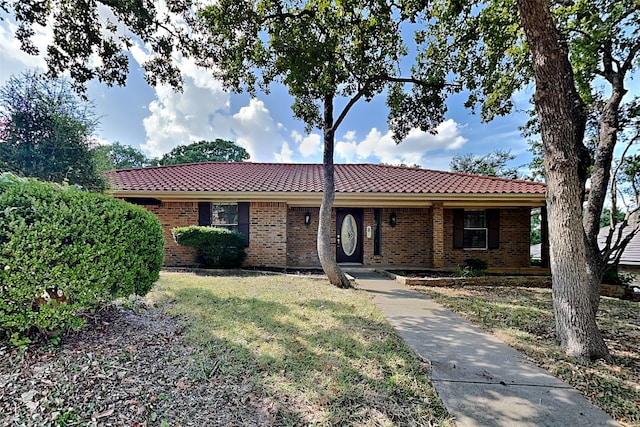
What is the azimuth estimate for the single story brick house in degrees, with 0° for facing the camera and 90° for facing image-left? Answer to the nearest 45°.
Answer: approximately 0°

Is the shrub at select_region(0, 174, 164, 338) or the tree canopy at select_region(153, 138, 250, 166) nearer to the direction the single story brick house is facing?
the shrub

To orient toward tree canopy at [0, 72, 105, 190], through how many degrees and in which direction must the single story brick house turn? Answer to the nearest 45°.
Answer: approximately 45° to its right

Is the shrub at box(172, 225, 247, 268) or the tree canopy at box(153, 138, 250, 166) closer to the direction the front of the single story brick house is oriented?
the shrub

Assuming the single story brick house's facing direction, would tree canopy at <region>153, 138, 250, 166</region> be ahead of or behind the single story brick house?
behind
